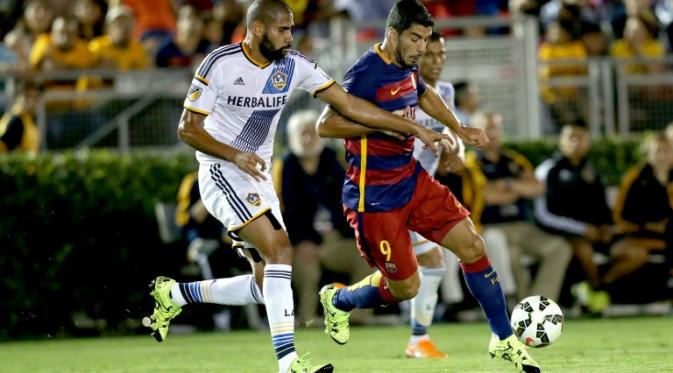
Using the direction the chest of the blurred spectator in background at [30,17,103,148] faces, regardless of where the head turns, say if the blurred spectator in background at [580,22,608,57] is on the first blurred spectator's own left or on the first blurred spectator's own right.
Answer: on the first blurred spectator's own left

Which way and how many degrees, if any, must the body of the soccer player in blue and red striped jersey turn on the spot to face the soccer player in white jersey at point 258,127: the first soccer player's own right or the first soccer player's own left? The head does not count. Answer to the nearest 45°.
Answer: approximately 135° to the first soccer player's own right

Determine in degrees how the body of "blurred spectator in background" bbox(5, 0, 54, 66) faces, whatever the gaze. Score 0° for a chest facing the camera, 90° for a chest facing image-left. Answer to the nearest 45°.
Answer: approximately 0°

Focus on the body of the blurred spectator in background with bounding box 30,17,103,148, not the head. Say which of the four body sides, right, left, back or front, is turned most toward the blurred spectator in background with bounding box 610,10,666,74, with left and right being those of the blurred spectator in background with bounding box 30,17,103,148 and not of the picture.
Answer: left

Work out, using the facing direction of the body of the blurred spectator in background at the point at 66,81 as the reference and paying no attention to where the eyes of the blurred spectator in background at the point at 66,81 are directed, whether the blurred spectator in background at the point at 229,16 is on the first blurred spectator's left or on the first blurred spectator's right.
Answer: on the first blurred spectator's left
